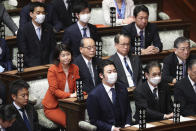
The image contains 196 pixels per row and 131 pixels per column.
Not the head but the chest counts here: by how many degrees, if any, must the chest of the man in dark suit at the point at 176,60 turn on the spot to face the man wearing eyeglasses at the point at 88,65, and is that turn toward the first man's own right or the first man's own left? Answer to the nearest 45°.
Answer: approximately 90° to the first man's own right

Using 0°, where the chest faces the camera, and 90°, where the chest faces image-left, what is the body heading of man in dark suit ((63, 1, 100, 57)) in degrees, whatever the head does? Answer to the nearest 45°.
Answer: approximately 315°

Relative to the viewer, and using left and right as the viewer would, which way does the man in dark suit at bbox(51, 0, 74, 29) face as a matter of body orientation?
facing the viewer and to the right of the viewer

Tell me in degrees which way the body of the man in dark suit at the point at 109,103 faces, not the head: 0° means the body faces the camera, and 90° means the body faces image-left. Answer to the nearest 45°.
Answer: approximately 315°

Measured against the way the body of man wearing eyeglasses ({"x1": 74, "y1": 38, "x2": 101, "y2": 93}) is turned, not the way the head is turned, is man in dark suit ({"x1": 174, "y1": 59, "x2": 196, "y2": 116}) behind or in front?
in front

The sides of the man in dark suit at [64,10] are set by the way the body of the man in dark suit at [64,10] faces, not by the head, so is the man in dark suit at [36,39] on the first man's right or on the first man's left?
on the first man's right
